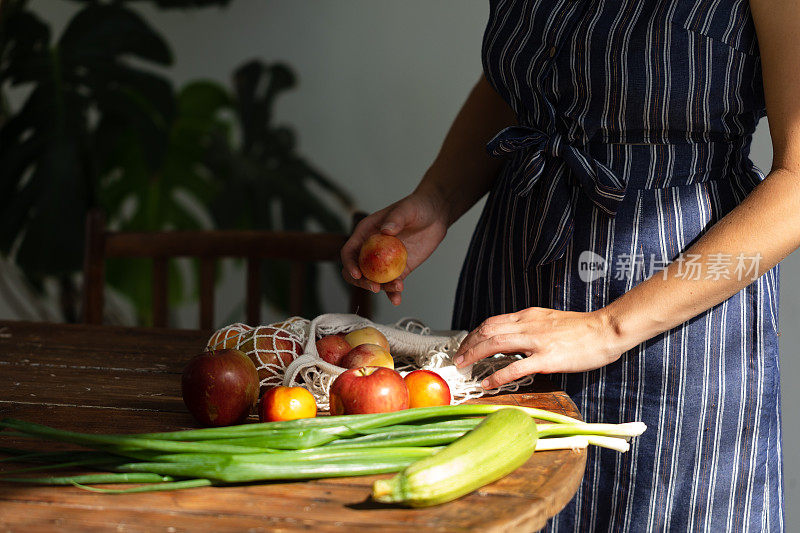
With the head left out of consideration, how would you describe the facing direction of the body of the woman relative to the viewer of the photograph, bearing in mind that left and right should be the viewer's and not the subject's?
facing the viewer and to the left of the viewer

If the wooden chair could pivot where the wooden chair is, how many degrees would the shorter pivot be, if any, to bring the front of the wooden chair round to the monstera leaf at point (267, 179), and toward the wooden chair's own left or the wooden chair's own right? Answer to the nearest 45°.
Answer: approximately 180°

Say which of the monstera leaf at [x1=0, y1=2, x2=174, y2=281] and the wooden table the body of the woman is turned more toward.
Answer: the wooden table

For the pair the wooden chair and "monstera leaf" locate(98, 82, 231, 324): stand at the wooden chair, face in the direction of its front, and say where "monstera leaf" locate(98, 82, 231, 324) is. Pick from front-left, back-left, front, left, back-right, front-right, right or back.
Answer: back

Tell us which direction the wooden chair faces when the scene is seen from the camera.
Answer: facing the viewer

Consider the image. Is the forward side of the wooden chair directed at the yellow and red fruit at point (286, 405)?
yes

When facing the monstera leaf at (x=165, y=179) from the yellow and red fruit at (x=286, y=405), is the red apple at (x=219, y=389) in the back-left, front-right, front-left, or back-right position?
front-left

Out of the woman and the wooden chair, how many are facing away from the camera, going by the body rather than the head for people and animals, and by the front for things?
0

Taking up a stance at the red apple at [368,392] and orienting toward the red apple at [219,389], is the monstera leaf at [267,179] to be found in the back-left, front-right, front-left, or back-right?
front-right

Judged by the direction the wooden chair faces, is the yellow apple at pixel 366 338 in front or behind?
in front
